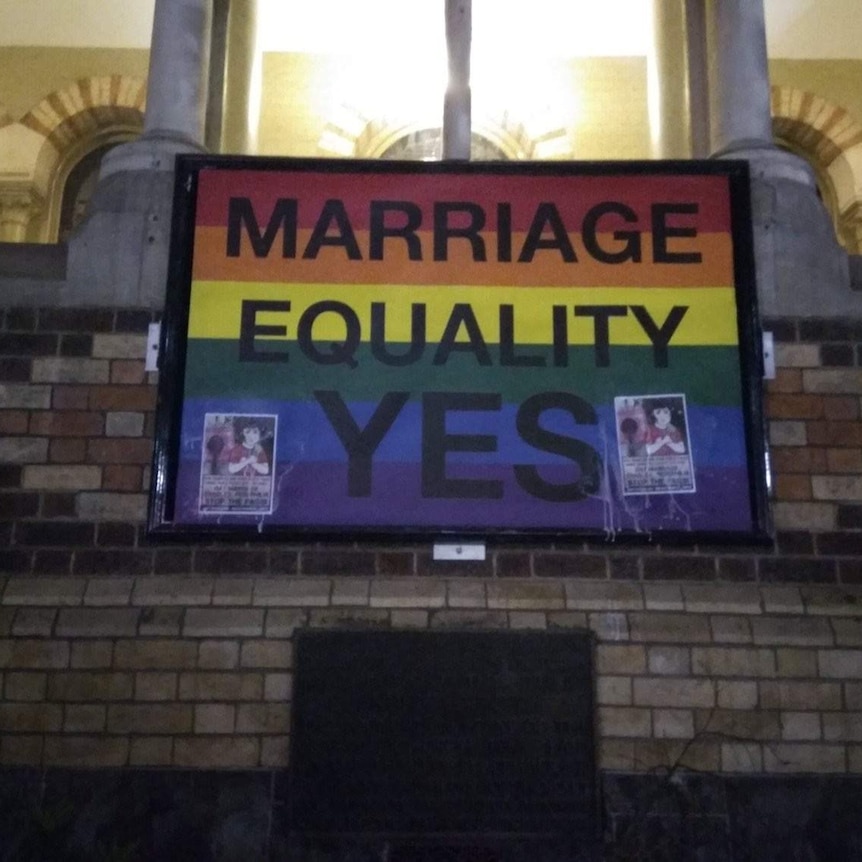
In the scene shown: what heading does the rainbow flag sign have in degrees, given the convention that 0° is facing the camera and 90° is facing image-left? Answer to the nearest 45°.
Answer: approximately 0°

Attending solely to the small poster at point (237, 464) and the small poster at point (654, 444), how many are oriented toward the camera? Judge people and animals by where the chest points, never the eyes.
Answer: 2

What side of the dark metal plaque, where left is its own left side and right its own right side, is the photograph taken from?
front

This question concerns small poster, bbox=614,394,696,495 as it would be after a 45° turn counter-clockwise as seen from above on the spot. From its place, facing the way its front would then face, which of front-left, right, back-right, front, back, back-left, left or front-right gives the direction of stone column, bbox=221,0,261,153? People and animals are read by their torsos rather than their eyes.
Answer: back-right

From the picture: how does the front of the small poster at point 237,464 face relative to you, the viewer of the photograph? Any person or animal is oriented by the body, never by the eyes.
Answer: facing the viewer
